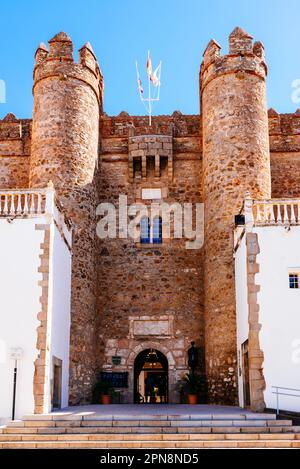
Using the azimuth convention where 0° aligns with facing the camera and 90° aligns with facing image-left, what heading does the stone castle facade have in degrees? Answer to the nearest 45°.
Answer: approximately 0°

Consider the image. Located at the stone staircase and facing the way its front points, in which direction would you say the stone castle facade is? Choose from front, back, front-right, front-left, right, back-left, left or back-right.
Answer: back

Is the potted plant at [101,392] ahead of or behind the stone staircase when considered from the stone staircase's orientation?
behind

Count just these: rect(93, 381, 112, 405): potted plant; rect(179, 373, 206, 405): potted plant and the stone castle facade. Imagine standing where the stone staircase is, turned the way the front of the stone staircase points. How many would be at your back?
3

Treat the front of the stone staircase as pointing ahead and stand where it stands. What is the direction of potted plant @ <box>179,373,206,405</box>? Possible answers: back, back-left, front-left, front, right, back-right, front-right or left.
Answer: back

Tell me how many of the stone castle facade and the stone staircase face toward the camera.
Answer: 2

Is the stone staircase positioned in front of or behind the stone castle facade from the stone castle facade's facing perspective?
in front
